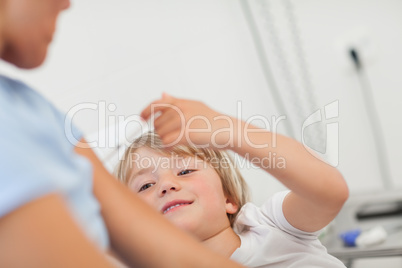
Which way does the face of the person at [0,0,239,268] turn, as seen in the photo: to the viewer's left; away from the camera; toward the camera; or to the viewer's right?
to the viewer's right

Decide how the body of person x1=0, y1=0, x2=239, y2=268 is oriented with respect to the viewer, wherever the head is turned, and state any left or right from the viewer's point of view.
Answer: facing to the right of the viewer
